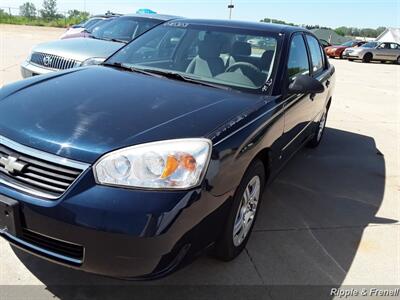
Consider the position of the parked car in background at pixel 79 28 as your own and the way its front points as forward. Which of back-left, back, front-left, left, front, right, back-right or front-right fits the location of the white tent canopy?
back

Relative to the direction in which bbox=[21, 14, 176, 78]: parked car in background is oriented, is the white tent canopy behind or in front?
behind

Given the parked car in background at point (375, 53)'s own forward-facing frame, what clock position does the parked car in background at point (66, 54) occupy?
the parked car in background at point (66, 54) is roughly at 11 o'clock from the parked car in background at point (375, 53).

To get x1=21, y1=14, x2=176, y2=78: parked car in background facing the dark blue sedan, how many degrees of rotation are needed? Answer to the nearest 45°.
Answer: approximately 45° to its left

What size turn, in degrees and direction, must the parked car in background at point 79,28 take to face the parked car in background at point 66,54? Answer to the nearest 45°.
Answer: approximately 45° to its left

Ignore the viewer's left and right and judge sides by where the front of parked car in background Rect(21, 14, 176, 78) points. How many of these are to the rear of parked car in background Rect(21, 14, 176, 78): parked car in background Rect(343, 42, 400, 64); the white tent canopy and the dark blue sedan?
2

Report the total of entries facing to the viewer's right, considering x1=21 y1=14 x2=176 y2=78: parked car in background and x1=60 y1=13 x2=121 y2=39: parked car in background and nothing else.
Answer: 0

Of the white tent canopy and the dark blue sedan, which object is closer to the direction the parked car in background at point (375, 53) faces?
the dark blue sedan

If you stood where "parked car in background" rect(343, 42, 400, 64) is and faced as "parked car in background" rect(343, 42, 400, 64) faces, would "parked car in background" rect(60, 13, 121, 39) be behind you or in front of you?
in front

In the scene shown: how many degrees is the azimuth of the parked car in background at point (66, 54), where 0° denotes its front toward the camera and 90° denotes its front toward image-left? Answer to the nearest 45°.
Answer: approximately 45°

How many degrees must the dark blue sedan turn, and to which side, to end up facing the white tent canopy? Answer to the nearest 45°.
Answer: approximately 180°

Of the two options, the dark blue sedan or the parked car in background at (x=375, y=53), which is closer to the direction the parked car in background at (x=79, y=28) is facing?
the dark blue sedan

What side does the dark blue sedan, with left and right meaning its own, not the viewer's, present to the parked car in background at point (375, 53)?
back

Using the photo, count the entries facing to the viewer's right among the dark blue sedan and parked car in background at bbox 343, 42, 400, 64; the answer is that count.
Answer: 0
